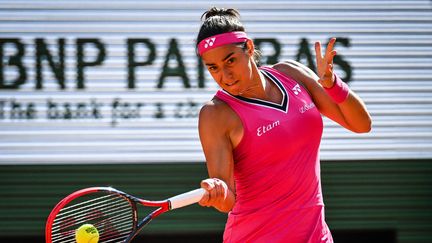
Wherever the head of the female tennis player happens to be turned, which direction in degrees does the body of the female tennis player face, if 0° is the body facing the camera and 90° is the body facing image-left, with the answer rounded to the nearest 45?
approximately 0°

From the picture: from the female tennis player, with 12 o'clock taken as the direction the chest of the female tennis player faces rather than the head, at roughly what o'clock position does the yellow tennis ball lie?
The yellow tennis ball is roughly at 3 o'clock from the female tennis player.
